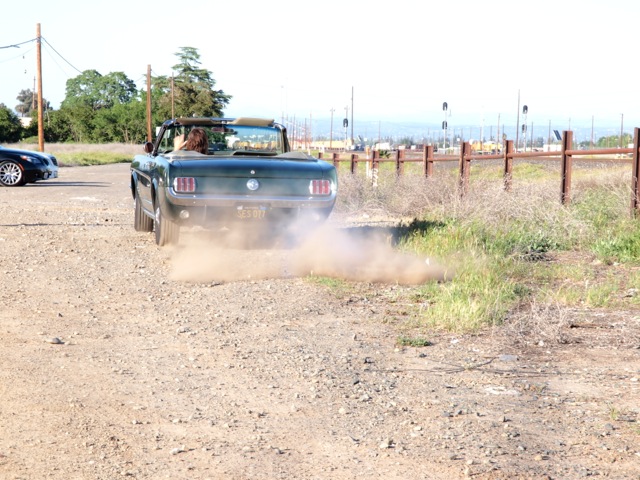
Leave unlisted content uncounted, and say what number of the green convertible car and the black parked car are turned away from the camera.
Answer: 1

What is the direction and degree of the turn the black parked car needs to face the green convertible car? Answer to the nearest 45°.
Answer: approximately 45° to its right

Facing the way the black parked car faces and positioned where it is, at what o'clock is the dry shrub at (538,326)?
The dry shrub is roughly at 1 o'clock from the black parked car.

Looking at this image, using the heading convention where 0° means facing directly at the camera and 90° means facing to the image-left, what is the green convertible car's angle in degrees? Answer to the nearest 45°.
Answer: approximately 180°

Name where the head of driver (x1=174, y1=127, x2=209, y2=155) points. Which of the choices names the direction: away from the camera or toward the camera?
away from the camera

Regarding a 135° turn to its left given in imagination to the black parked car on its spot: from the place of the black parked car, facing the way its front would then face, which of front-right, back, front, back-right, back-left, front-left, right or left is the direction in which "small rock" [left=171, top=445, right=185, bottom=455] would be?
back

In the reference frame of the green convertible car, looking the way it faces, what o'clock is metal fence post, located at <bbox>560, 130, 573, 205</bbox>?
The metal fence post is roughly at 2 o'clock from the green convertible car.

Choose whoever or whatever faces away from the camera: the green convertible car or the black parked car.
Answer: the green convertible car

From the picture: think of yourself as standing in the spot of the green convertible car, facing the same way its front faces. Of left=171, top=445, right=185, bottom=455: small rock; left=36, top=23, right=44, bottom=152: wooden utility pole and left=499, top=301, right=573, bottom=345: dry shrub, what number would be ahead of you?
1

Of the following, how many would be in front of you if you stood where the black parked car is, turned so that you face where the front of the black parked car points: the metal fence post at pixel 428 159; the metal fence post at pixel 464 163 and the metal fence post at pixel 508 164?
3

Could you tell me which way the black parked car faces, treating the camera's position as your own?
facing the viewer and to the right of the viewer

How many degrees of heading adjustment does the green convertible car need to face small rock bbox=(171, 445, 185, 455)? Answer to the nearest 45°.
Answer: approximately 180°
